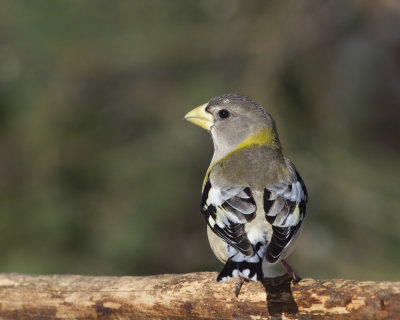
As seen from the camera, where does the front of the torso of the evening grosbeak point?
away from the camera
